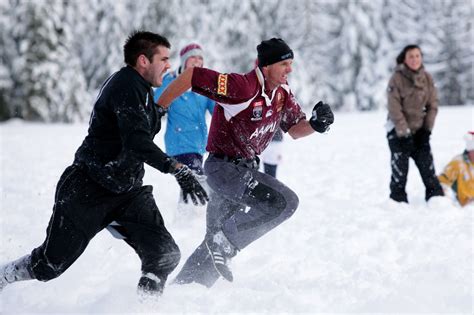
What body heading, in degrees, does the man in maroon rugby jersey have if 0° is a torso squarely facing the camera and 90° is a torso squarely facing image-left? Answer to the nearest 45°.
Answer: approximately 315°

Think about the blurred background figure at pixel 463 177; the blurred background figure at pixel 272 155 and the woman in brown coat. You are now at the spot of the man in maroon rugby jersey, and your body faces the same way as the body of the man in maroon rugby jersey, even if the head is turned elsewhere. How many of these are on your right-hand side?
0

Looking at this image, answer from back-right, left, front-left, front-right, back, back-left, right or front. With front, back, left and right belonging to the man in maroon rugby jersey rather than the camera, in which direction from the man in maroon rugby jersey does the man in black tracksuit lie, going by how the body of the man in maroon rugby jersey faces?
right

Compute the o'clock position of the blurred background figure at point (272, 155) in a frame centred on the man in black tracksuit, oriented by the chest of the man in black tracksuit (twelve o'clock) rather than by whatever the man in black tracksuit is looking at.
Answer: The blurred background figure is roughly at 10 o'clock from the man in black tracksuit.

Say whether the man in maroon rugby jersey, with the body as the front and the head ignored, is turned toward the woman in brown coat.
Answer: no

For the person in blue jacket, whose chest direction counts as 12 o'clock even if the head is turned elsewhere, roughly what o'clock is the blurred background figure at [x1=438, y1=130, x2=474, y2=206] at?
The blurred background figure is roughly at 10 o'clock from the person in blue jacket.

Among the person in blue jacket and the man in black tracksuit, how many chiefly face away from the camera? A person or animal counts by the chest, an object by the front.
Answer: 0

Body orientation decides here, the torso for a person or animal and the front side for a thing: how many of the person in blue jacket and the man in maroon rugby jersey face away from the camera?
0

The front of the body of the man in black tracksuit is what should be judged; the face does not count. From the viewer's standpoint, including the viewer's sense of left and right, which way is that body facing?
facing to the right of the viewer

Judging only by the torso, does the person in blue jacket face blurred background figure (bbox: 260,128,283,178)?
no

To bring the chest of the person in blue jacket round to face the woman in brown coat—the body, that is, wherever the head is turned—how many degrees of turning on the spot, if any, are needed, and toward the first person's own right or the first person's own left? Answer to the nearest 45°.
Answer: approximately 45° to the first person's own left

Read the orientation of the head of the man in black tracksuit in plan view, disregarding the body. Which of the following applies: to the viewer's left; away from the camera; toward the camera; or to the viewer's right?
to the viewer's right

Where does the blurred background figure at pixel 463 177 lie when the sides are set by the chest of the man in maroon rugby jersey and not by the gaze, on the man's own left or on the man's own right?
on the man's own left

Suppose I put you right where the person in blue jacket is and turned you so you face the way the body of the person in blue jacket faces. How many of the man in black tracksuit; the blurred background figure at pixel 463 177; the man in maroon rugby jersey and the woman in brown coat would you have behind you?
0

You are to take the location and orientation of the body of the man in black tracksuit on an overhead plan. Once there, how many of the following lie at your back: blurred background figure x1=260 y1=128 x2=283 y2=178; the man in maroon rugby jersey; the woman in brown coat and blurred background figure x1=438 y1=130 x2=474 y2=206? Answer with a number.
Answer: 0

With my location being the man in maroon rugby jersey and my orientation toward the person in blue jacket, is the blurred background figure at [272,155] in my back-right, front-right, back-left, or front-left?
front-right

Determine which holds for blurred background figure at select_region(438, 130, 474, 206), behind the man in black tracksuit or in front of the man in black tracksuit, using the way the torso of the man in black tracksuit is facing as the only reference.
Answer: in front
